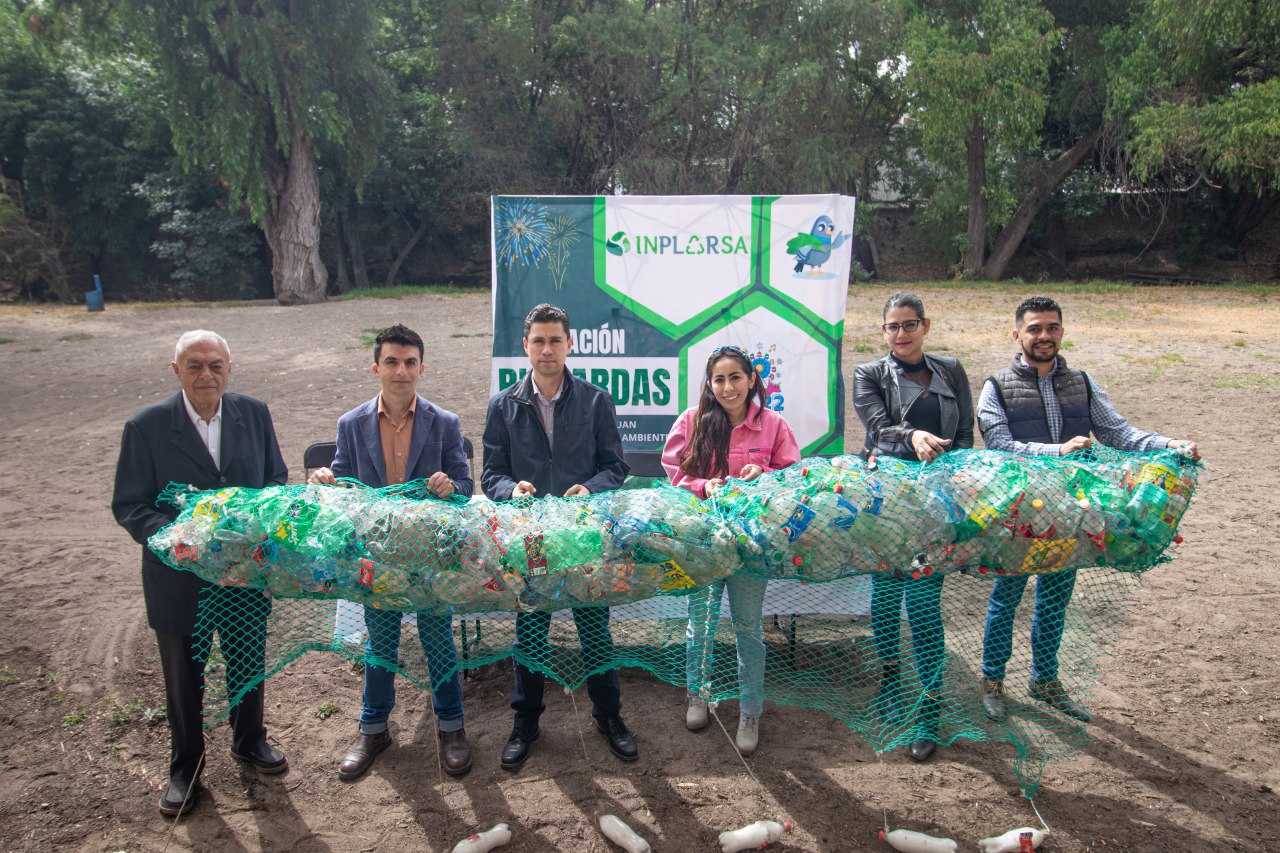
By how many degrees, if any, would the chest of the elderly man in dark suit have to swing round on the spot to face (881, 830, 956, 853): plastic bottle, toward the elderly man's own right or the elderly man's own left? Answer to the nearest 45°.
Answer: approximately 45° to the elderly man's own left

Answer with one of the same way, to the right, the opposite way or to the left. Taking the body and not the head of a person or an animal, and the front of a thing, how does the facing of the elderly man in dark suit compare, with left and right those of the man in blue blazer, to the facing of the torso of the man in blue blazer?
the same way

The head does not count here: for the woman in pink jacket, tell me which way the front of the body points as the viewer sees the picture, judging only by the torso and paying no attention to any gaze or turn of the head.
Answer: toward the camera

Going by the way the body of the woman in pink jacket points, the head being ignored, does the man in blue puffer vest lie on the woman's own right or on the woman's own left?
on the woman's own left

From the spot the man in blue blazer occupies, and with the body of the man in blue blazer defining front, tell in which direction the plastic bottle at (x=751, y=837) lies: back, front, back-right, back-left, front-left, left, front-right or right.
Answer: front-left

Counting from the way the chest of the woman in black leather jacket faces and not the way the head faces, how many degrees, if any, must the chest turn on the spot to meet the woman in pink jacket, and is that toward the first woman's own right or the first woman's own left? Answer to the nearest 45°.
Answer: approximately 45° to the first woman's own right

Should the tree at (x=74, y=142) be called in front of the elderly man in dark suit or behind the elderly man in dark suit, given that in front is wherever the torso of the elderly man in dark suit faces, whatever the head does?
behind

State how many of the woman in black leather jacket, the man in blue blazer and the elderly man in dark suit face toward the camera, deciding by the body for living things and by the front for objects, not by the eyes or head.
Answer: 3

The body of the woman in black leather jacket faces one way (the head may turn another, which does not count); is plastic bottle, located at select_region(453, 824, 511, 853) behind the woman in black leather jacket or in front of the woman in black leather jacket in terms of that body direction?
in front

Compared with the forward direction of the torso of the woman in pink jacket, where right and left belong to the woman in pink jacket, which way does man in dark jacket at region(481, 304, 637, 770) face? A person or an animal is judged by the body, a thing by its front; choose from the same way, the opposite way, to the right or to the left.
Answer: the same way

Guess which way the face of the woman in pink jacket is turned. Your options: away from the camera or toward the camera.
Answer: toward the camera

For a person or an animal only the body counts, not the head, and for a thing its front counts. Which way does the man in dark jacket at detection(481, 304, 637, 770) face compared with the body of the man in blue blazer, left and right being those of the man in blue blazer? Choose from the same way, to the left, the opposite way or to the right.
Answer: the same way

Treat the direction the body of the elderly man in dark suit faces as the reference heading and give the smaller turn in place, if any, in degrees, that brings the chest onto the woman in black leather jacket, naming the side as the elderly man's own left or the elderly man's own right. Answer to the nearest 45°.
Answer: approximately 90° to the elderly man's own left

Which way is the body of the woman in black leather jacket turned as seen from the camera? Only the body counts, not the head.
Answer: toward the camera

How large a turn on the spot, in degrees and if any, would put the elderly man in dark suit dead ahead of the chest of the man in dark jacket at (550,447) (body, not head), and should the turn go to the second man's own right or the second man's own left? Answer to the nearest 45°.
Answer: approximately 90° to the second man's own right

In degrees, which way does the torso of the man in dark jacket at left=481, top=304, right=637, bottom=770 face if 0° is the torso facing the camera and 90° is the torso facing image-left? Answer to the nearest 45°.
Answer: approximately 0°

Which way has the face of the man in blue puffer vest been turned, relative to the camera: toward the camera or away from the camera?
toward the camera

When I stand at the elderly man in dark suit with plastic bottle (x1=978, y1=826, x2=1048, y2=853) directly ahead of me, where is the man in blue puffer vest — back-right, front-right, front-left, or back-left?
front-left

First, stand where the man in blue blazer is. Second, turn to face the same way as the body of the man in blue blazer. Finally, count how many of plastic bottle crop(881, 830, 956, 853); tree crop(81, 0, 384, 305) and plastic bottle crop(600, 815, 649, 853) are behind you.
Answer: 1
